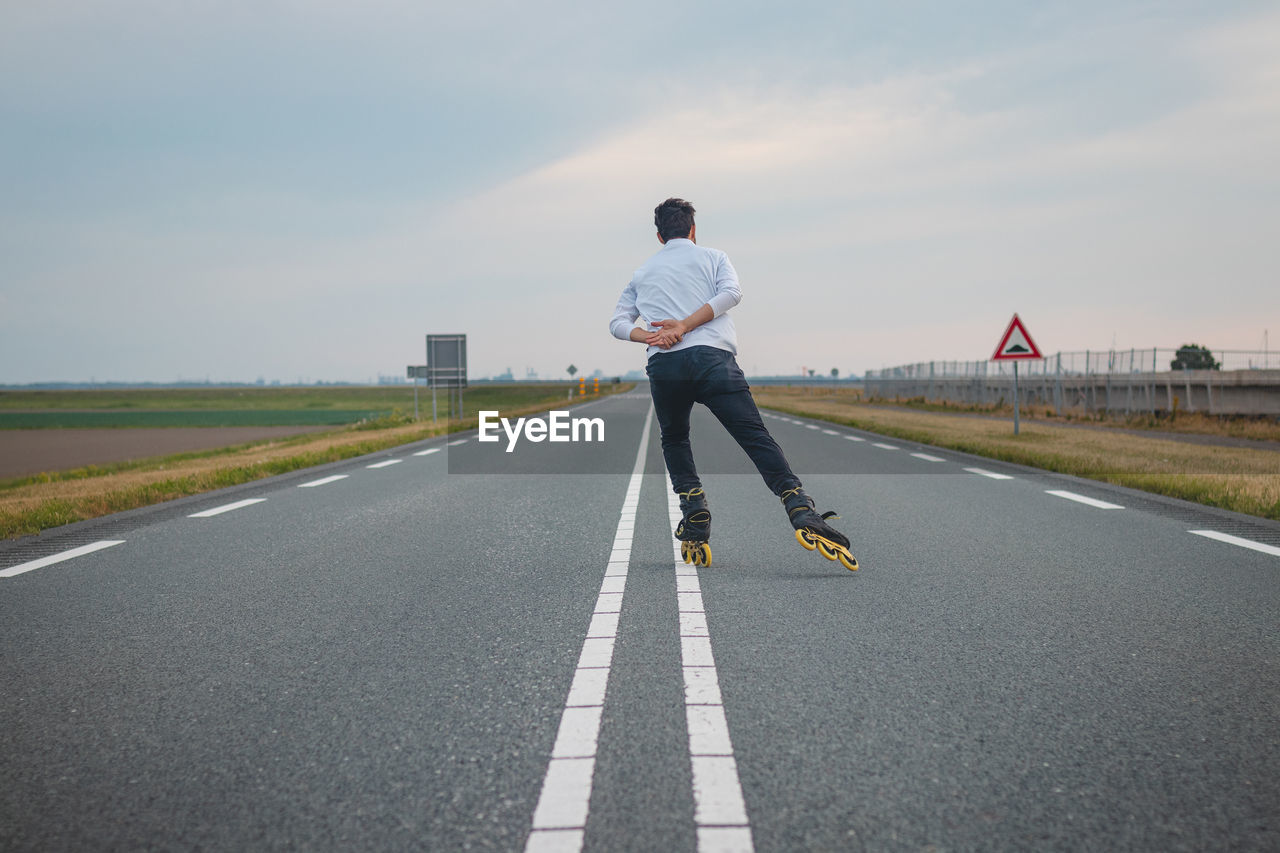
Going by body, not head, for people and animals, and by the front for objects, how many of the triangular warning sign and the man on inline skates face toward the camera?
1

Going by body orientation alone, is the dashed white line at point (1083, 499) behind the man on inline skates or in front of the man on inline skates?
in front

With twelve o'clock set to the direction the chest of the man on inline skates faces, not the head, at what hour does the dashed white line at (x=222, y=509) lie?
The dashed white line is roughly at 10 o'clock from the man on inline skates.

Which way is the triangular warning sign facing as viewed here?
toward the camera

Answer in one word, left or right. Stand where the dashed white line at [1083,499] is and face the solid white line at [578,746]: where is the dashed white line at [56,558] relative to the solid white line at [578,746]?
right

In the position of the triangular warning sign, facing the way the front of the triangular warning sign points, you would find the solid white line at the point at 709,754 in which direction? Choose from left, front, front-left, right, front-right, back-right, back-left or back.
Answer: front

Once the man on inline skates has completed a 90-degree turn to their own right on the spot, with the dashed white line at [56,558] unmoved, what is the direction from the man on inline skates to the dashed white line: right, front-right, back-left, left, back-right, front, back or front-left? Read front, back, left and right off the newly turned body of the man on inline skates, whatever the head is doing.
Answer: back

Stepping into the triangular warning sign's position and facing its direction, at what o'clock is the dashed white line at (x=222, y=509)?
The dashed white line is roughly at 1 o'clock from the triangular warning sign.

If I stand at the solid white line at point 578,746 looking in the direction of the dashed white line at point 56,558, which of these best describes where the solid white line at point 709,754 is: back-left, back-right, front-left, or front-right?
back-right

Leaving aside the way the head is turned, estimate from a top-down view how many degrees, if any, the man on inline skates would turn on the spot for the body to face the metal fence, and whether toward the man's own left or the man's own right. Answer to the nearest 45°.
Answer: approximately 45° to the man's own right

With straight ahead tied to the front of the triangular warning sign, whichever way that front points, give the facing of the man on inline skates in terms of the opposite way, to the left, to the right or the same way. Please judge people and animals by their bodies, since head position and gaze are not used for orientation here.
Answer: the opposite way

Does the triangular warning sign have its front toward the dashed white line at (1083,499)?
yes

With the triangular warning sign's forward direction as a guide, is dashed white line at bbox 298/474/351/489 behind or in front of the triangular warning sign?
in front

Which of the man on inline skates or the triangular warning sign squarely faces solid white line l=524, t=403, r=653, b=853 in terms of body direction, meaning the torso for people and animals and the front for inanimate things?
the triangular warning sign

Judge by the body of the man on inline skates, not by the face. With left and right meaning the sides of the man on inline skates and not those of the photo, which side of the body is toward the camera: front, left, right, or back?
back

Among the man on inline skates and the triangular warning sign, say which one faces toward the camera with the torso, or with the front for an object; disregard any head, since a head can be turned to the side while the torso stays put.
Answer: the triangular warning sign

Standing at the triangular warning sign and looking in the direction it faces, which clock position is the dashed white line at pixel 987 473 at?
The dashed white line is roughly at 12 o'clock from the triangular warning sign.
